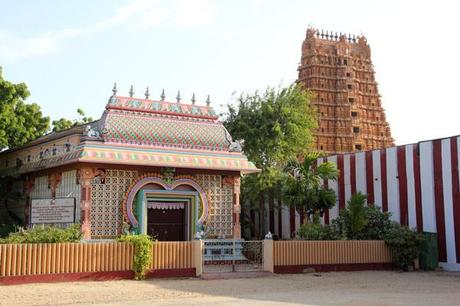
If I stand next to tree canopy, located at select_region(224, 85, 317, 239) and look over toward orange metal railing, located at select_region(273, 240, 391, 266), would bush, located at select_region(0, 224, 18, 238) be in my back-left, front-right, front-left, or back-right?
front-right

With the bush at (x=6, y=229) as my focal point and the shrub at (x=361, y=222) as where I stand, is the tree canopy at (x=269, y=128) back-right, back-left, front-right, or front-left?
front-right

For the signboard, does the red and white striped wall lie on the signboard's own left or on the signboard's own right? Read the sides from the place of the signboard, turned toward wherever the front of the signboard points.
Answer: on the signboard's own left

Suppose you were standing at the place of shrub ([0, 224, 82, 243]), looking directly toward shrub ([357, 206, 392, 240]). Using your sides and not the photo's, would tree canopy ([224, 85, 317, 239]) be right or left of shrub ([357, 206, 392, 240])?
left

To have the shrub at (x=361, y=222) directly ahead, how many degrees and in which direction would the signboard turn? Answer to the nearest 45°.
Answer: approximately 90° to its left

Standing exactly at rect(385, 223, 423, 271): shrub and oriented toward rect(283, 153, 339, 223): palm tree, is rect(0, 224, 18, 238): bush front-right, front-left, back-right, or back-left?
front-left

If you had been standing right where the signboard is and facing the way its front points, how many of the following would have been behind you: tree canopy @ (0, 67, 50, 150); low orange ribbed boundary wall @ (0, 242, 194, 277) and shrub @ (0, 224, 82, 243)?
1

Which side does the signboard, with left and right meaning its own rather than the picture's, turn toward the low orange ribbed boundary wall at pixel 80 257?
front

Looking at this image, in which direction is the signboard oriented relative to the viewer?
toward the camera

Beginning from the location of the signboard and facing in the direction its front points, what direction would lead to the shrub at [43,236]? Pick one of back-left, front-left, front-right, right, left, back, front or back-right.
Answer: front

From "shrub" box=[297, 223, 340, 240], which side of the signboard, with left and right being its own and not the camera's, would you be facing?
left

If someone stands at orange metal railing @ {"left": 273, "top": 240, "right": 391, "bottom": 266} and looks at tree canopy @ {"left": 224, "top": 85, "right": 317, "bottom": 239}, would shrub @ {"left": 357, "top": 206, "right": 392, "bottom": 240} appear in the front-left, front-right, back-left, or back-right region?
front-right

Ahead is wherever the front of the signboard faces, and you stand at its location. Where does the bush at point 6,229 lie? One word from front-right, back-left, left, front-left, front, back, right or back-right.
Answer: back-right

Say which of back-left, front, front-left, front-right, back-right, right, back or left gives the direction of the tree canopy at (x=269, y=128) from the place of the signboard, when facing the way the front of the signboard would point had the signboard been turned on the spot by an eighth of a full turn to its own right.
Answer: back

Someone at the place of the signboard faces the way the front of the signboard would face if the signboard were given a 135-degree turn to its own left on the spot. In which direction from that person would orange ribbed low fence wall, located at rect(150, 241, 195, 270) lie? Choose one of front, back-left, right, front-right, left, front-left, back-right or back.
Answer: right

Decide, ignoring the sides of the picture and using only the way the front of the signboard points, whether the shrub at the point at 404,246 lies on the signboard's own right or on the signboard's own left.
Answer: on the signboard's own left

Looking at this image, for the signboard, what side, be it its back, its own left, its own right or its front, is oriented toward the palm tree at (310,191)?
left

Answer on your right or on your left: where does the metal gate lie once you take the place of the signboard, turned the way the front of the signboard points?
on your left
